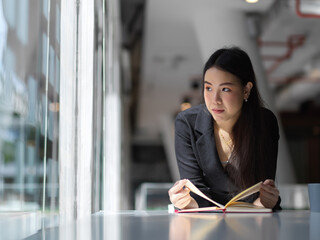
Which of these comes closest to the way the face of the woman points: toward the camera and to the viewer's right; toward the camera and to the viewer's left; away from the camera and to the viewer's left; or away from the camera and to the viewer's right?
toward the camera and to the viewer's left

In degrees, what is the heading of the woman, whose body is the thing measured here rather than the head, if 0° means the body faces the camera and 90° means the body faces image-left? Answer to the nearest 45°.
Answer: approximately 0°
